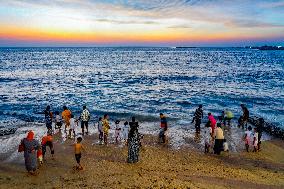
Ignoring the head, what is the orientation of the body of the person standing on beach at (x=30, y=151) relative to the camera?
away from the camera

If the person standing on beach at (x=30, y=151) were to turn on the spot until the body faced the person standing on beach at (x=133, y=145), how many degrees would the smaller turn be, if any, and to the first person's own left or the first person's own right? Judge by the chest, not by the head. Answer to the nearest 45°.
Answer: approximately 90° to the first person's own right

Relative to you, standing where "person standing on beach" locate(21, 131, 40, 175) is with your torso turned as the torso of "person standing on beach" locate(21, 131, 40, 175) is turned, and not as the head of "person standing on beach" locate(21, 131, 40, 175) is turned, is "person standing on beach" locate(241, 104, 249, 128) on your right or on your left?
on your right

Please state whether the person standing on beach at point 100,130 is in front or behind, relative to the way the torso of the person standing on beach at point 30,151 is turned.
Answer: in front

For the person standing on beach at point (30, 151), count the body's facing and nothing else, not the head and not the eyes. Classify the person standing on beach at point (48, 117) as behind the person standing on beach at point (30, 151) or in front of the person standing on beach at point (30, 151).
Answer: in front

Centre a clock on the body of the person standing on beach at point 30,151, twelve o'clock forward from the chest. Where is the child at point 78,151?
The child is roughly at 3 o'clock from the person standing on beach.

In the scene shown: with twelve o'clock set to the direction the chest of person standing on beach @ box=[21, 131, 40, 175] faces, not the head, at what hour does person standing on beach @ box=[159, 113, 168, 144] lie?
person standing on beach @ box=[159, 113, 168, 144] is roughly at 2 o'clock from person standing on beach @ box=[21, 131, 40, 175].

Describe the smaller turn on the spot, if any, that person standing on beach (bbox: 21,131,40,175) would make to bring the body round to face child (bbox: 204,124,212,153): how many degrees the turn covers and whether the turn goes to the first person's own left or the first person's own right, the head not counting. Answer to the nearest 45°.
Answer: approximately 90° to the first person's own right
